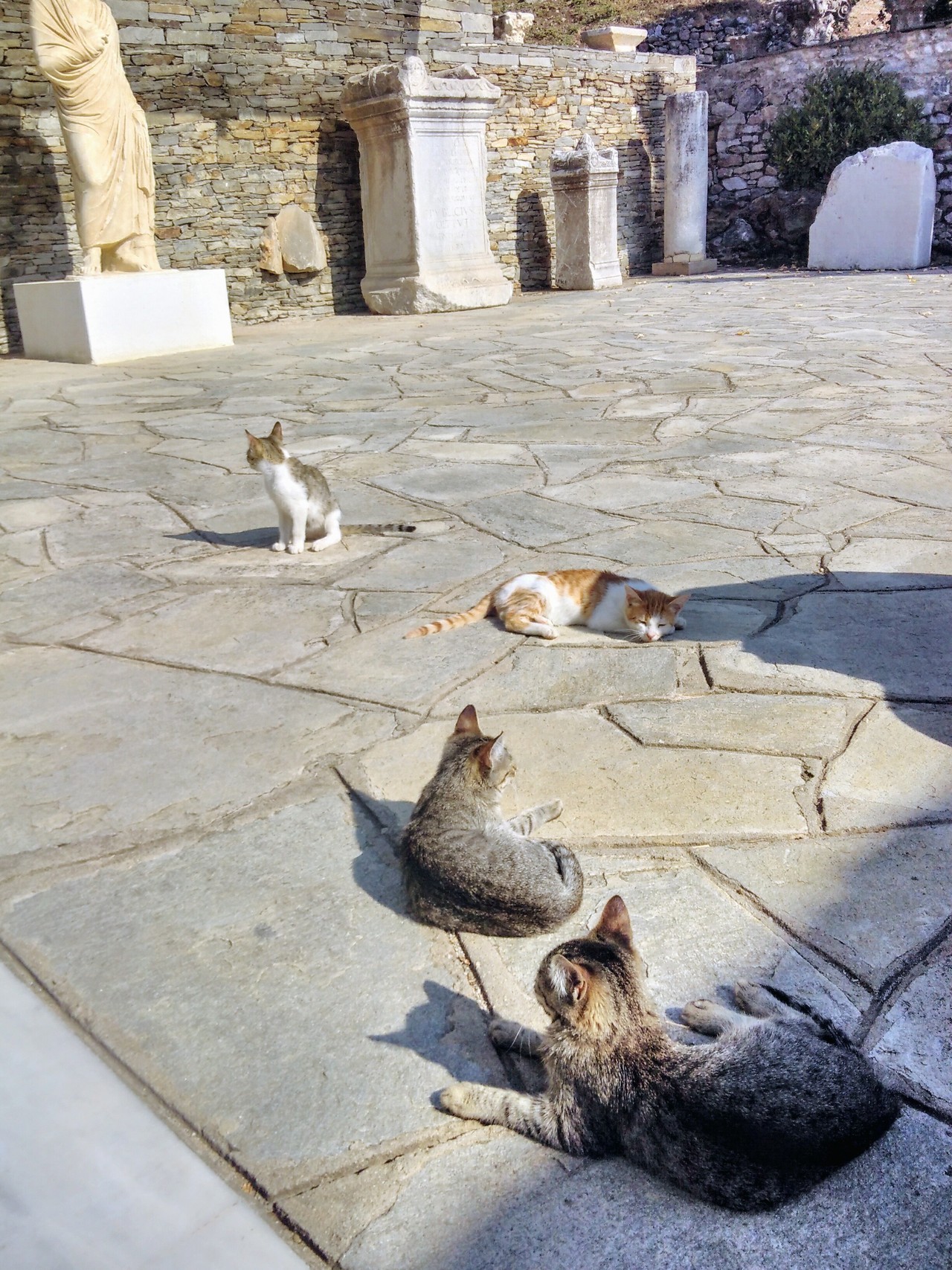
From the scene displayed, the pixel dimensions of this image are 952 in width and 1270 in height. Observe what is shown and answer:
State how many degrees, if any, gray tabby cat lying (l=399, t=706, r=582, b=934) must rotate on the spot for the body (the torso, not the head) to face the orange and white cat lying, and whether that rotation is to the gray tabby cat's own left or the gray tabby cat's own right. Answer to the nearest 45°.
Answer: approximately 45° to the gray tabby cat's own left

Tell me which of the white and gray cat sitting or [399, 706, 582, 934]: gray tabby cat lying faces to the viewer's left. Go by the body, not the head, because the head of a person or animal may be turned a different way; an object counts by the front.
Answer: the white and gray cat sitting

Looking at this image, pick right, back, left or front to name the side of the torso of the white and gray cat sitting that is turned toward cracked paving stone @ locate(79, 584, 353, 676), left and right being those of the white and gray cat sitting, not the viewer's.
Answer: front

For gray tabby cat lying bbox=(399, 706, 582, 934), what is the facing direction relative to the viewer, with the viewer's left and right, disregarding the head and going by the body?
facing away from the viewer and to the right of the viewer

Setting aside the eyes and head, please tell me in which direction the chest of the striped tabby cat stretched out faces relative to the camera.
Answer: to the viewer's left

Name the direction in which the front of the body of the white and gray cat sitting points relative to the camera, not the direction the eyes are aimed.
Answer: to the viewer's left

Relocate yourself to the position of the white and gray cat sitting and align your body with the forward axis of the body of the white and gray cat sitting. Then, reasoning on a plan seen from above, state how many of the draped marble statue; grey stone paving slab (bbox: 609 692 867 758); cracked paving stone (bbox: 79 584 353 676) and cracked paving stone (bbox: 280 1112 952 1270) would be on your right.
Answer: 1

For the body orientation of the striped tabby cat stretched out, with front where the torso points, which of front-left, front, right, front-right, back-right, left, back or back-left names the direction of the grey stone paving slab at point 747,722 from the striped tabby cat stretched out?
right

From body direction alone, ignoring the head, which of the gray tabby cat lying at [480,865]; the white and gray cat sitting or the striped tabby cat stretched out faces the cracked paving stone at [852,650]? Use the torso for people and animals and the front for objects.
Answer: the gray tabby cat lying

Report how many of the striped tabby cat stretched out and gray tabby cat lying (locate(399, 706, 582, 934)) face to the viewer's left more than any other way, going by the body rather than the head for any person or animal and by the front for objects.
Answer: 1
